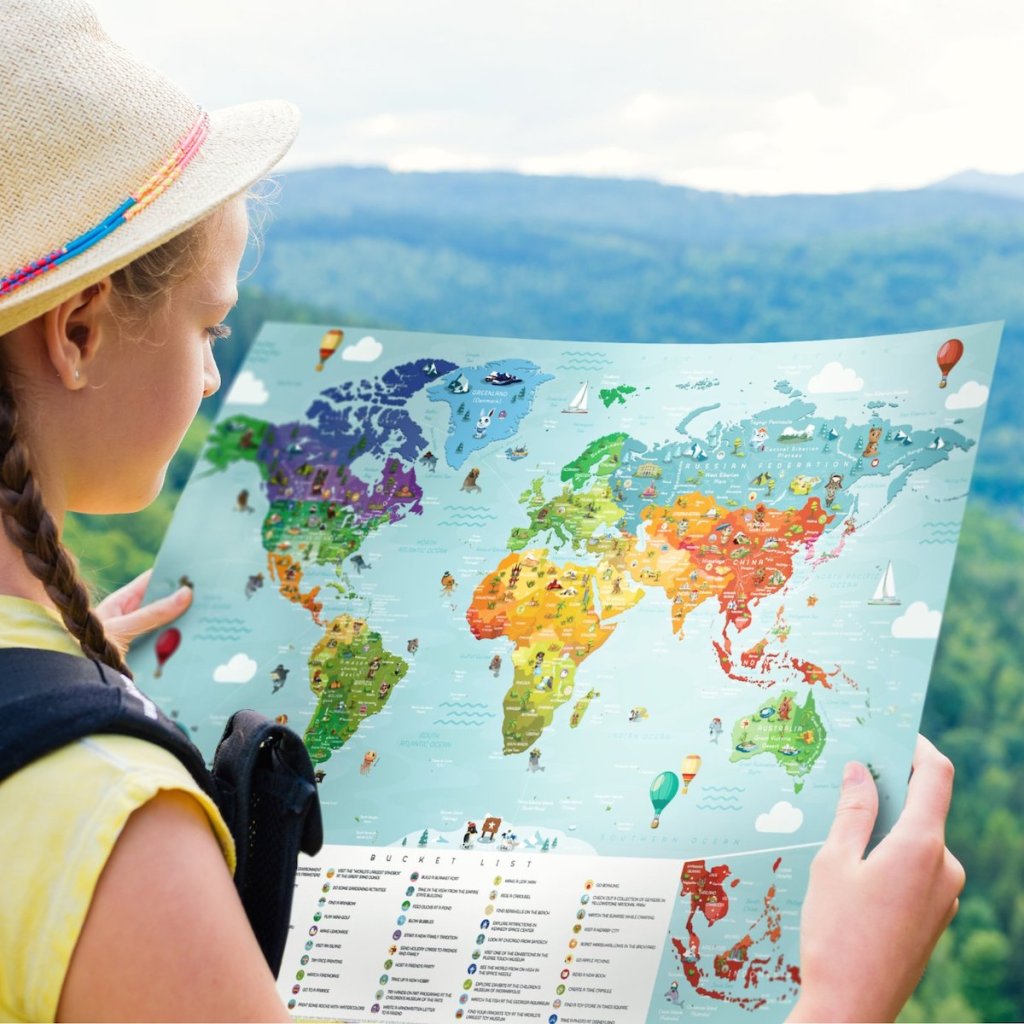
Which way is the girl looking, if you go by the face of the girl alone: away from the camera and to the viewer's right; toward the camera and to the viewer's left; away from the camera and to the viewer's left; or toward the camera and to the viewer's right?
away from the camera and to the viewer's right

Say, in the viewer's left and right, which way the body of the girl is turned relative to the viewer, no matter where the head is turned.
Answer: facing away from the viewer and to the right of the viewer
